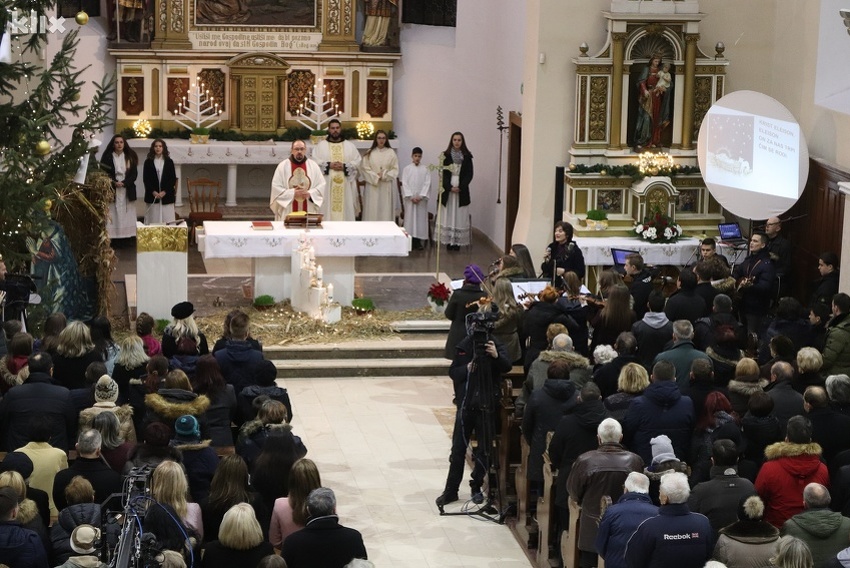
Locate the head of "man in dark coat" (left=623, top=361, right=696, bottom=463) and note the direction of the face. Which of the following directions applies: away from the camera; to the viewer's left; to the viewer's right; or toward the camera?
away from the camera

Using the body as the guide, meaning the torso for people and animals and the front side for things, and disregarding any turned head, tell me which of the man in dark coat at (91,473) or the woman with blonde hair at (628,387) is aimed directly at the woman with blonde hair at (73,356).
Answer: the man in dark coat

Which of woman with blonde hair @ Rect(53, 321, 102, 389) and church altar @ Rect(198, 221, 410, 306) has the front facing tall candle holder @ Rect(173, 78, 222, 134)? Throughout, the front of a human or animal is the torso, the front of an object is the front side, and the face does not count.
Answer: the woman with blonde hair

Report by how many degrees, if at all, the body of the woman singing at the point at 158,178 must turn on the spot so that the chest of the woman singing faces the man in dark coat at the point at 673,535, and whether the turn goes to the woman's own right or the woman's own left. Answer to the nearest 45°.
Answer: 0° — they already face them

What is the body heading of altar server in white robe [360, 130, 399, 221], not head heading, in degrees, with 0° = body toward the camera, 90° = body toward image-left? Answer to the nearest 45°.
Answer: approximately 0°

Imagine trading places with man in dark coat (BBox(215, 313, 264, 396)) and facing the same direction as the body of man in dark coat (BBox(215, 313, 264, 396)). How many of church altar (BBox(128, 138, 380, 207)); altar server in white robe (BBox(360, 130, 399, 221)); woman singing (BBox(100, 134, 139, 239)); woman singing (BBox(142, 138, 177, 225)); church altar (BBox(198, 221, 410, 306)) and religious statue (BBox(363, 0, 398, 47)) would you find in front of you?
6

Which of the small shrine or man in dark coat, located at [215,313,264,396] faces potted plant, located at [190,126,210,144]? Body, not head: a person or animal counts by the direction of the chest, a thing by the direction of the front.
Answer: the man in dark coat

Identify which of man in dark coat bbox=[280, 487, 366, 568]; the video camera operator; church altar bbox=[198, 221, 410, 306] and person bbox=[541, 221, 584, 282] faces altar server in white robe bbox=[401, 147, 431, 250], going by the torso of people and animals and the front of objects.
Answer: the man in dark coat

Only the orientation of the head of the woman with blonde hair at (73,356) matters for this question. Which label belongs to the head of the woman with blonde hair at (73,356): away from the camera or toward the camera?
away from the camera

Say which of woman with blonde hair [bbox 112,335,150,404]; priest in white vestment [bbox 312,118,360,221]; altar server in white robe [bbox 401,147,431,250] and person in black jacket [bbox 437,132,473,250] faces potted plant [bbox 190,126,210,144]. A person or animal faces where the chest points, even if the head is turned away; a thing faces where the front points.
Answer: the woman with blonde hair

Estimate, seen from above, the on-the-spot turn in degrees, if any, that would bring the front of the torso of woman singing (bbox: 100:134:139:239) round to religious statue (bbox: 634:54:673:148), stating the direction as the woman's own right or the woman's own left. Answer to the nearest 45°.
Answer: approximately 45° to the woman's own left

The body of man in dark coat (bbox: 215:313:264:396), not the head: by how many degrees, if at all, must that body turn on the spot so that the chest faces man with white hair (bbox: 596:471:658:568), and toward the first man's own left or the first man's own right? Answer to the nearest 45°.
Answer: approximately 135° to the first man's own right

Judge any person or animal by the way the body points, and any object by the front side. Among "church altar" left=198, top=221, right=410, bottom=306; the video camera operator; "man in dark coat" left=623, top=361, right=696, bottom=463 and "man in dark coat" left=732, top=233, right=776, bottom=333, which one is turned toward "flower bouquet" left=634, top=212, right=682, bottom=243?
"man in dark coat" left=623, top=361, right=696, bottom=463

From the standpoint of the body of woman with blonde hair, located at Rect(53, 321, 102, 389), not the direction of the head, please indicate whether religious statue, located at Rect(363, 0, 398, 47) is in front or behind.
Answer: in front

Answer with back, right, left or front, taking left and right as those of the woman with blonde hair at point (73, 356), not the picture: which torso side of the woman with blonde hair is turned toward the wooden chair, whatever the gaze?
front
